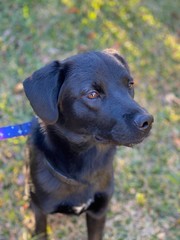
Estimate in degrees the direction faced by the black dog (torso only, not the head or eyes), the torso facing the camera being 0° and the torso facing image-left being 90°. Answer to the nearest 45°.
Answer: approximately 315°
